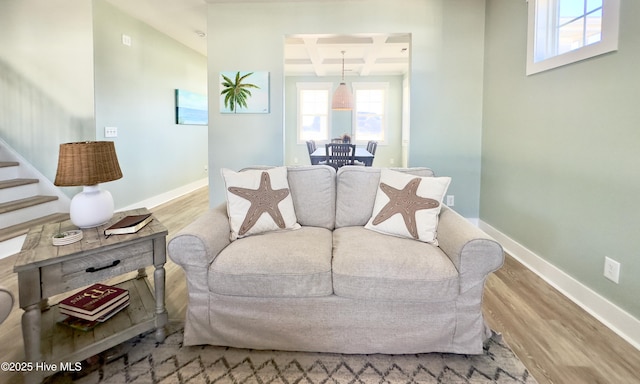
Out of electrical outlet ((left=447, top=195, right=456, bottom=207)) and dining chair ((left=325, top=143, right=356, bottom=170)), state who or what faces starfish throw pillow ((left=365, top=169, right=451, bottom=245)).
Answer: the electrical outlet

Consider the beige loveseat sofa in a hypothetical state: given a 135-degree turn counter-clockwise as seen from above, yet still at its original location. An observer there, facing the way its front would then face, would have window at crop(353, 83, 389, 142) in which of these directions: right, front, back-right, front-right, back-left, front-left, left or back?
front-left

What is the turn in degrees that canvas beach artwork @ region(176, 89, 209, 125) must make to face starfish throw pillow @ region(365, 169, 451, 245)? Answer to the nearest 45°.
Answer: approximately 45° to its right

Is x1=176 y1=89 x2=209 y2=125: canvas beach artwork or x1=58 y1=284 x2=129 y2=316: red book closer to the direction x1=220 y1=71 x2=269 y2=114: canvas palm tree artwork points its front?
the red book

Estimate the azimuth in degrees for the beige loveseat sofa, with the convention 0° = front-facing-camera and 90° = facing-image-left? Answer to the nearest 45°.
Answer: approximately 0°

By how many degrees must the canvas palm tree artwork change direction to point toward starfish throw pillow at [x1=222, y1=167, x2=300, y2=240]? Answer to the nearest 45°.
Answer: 0° — it already faces it

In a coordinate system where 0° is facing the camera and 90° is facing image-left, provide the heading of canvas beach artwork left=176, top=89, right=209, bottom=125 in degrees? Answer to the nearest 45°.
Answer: approximately 315°

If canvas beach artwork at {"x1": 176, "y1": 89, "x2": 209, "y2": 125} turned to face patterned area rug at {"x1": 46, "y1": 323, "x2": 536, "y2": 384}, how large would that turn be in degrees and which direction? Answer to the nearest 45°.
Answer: approximately 45° to its right

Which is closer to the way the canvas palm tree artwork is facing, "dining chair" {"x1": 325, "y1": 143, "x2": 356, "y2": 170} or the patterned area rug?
the patterned area rug

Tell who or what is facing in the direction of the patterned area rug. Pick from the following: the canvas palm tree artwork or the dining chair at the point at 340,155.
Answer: the canvas palm tree artwork

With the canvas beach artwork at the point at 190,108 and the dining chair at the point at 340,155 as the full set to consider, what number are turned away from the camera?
1

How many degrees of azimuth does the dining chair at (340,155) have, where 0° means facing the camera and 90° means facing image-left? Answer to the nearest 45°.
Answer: approximately 180°
